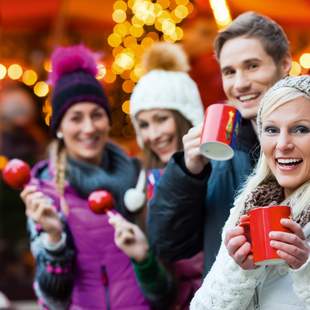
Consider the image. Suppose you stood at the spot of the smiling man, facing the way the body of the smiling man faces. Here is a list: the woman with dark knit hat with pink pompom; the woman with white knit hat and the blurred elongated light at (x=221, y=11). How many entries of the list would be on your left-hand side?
0

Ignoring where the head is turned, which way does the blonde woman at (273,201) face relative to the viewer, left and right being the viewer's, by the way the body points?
facing the viewer

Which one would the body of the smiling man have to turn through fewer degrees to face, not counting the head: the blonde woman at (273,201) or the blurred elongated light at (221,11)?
the blonde woman

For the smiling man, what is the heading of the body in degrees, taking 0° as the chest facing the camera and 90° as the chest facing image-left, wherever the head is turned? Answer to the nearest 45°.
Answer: approximately 45°

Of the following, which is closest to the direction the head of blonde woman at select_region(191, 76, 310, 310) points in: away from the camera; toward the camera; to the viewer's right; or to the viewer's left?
toward the camera

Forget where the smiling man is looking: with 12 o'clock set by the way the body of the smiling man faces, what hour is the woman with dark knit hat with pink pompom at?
The woman with dark knit hat with pink pompom is roughly at 3 o'clock from the smiling man.

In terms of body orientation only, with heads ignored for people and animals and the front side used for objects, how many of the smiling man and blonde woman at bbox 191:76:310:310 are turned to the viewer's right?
0

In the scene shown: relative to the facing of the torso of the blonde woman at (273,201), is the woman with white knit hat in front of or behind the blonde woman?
behind

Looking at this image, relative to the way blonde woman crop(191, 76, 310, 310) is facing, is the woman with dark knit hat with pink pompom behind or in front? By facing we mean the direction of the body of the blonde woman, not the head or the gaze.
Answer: behind

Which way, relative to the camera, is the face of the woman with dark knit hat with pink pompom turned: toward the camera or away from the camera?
toward the camera

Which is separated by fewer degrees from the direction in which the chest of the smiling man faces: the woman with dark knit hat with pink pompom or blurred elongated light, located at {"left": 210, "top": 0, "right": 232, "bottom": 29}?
the woman with dark knit hat with pink pompom

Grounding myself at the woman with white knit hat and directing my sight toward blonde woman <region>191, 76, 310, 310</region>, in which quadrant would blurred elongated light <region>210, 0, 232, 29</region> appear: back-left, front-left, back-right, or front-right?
back-left
